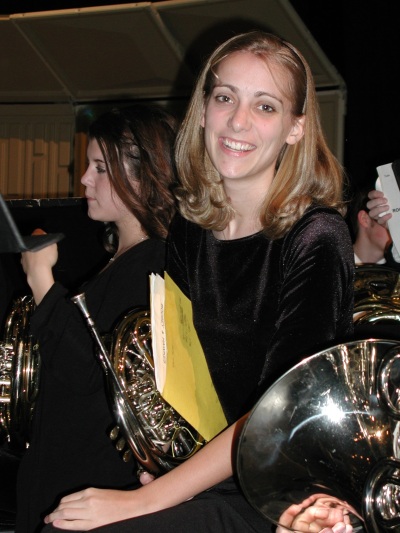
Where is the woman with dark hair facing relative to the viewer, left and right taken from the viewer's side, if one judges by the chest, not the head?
facing to the left of the viewer

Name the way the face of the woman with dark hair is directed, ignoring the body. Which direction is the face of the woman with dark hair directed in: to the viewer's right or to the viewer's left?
to the viewer's left

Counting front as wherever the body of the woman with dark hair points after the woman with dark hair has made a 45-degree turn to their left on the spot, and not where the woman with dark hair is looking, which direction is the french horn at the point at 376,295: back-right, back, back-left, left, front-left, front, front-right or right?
back-left
